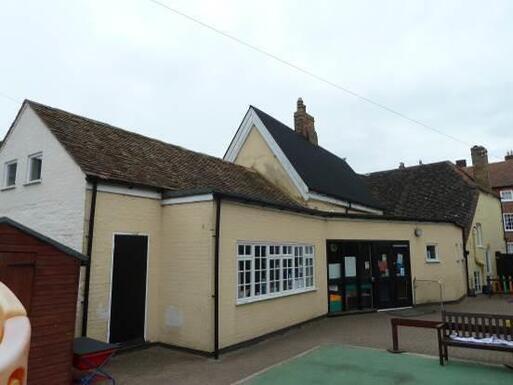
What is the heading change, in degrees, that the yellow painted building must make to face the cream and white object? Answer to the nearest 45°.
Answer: approximately 45° to its right

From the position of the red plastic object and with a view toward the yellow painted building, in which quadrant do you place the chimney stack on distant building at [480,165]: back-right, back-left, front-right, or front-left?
front-right

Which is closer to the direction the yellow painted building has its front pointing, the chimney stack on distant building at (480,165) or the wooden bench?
the wooden bench

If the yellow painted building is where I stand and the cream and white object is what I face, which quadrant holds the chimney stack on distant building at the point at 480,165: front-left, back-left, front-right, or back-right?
back-left

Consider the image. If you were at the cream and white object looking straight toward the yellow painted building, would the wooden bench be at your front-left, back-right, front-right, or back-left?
front-right

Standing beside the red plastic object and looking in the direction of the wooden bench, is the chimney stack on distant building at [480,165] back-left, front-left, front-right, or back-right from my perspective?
front-left

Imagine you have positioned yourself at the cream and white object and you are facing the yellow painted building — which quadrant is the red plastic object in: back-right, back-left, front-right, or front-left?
front-left

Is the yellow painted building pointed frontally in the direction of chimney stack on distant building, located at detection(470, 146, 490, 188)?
no

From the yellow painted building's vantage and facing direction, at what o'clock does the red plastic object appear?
The red plastic object is roughly at 2 o'clock from the yellow painted building.

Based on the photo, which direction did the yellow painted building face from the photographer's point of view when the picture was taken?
facing the viewer and to the right of the viewer
